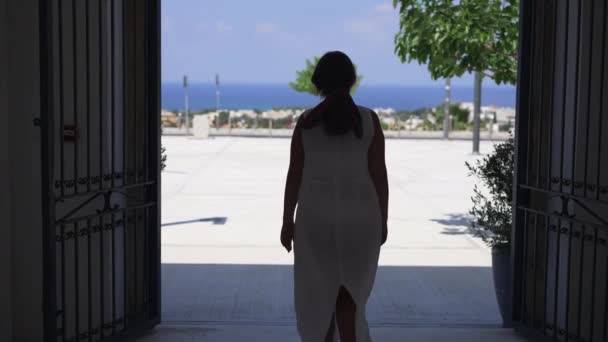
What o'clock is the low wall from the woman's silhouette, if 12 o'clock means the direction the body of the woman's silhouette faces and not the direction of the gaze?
The low wall is roughly at 12 o'clock from the woman's silhouette.

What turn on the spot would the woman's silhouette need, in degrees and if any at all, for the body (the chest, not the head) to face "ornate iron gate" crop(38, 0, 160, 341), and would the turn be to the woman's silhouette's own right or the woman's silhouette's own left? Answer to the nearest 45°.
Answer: approximately 45° to the woman's silhouette's own left

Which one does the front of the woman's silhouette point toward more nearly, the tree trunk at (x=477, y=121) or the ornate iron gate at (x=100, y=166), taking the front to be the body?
the tree trunk

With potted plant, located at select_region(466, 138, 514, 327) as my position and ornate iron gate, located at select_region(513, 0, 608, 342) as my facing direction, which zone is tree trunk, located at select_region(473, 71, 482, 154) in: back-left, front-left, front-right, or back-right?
back-left

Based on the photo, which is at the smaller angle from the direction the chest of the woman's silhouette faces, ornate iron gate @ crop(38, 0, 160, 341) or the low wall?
the low wall

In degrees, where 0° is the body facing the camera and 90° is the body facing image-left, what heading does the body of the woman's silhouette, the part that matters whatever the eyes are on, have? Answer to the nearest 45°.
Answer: approximately 180°

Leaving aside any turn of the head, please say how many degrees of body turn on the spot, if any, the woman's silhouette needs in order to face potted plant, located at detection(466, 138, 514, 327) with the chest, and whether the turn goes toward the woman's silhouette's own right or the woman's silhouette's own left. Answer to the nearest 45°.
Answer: approximately 45° to the woman's silhouette's own right
